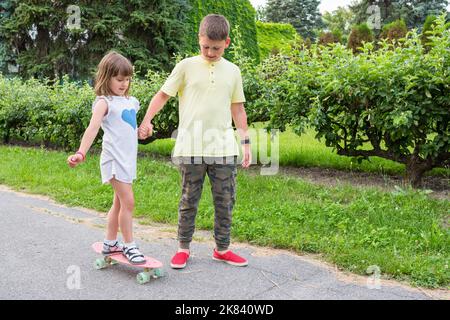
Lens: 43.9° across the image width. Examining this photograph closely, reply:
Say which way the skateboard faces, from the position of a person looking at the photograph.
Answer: facing the viewer and to the right of the viewer

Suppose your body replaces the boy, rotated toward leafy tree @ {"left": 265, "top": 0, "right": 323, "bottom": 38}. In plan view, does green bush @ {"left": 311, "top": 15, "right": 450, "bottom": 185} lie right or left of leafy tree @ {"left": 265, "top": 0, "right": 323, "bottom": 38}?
right

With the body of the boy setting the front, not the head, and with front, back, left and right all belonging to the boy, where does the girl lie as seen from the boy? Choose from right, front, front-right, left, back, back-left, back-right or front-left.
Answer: right

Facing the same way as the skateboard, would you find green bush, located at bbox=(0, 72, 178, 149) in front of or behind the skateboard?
behind

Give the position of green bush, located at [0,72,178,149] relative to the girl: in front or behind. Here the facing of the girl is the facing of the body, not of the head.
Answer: behind

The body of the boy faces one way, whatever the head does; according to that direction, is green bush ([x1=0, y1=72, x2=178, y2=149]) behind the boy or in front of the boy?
behind

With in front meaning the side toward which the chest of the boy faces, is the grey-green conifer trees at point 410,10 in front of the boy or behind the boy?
behind

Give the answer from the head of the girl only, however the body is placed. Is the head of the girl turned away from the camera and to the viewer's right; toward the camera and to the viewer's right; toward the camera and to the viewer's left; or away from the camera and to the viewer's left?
toward the camera and to the viewer's right

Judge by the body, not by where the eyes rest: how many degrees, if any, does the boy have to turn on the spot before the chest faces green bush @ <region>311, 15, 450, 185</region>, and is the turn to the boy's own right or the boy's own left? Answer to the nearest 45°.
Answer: approximately 135° to the boy's own left

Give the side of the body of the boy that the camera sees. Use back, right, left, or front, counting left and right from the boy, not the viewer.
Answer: front
